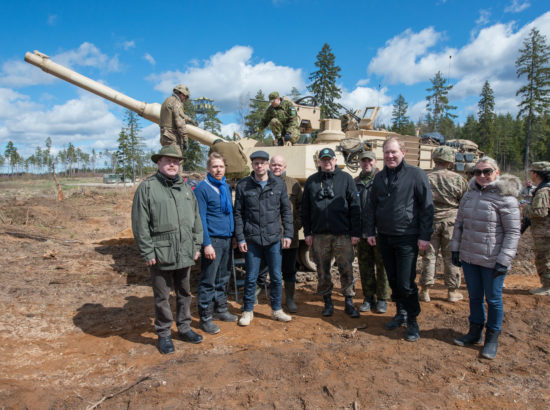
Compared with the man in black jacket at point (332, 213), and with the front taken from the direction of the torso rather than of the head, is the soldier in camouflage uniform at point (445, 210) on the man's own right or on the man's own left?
on the man's own left

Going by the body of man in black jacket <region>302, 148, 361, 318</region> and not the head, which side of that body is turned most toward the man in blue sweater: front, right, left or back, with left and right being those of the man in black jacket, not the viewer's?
right

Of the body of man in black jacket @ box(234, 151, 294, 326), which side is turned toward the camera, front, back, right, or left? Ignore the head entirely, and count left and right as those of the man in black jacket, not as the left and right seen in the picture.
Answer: front

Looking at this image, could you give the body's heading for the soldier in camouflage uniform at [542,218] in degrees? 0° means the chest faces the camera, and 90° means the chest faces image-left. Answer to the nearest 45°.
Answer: approximately 90°

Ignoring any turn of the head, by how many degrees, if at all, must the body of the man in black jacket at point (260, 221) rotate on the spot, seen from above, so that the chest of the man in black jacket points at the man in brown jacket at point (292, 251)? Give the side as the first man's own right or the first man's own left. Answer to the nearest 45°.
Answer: approximately 135° to the first man's own left

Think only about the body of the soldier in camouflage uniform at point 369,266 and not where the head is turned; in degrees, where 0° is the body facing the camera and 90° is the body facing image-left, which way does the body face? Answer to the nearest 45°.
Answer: approximately 0°

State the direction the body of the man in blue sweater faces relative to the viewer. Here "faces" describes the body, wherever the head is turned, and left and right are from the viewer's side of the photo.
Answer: facing the viewer and to the right of the viewer

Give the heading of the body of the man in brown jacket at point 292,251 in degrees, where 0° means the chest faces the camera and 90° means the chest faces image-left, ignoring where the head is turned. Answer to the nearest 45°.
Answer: approximately 0°

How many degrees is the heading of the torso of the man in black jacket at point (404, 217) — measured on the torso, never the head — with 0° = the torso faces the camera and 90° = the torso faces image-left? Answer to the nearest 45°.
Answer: approximately 45°

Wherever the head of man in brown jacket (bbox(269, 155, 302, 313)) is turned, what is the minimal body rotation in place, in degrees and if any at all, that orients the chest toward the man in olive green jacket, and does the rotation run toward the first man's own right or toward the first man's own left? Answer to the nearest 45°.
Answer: approximately 45° to the first man's own right

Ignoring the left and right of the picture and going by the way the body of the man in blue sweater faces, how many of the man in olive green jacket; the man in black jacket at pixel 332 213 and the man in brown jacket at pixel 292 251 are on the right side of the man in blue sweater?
1

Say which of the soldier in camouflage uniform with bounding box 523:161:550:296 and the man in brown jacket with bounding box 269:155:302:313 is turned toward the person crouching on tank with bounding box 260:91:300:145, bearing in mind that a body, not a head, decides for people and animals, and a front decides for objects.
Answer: the soldier in camouflage uniform
